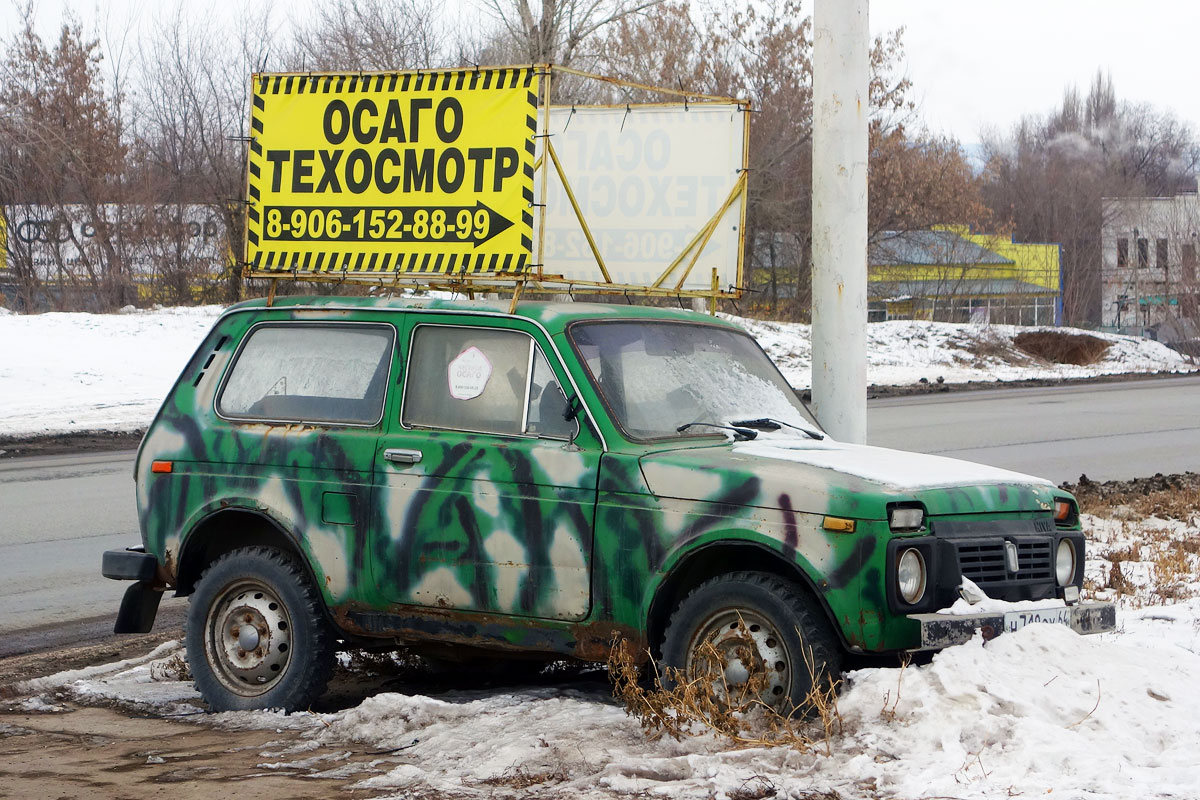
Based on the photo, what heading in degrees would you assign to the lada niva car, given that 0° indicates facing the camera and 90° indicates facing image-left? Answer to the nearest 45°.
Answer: approximately 315°

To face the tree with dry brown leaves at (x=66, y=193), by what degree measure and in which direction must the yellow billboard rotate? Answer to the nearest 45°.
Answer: approximately 180°

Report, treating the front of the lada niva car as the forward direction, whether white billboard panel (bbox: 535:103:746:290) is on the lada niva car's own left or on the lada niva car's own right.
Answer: on the lada niva car's own left

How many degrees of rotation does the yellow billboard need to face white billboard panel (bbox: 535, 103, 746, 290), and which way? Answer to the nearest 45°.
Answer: approximately 135° to its left

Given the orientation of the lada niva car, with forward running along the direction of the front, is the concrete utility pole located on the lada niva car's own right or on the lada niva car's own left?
on the lada niva car's own left

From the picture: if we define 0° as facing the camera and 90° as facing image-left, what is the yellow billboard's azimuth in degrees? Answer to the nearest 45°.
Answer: approximately 0°
